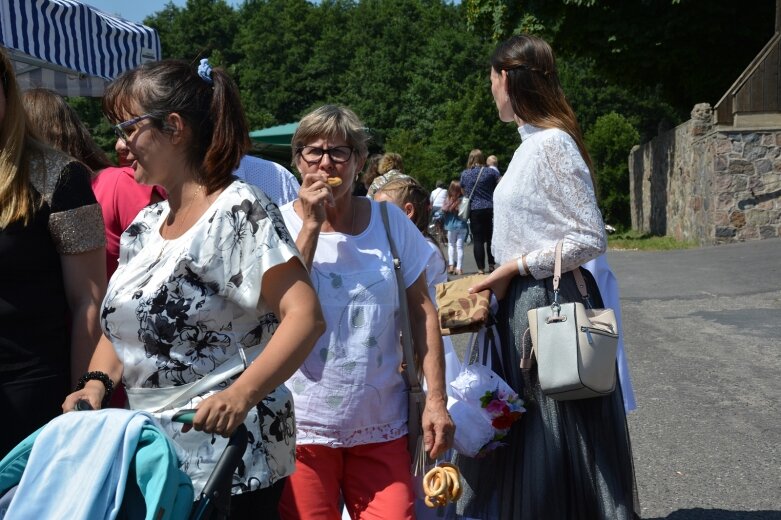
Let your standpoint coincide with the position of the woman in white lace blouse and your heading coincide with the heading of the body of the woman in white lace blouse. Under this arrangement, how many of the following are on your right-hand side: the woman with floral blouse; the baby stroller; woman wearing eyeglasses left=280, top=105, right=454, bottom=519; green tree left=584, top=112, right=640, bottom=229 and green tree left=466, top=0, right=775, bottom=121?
2

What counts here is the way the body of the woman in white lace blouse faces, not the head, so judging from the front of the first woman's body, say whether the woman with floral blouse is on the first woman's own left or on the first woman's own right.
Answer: on the first woman's own left

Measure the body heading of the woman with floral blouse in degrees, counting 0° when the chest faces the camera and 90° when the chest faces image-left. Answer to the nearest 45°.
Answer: approximately 45°

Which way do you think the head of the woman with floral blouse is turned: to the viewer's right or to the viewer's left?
to the viewer's left

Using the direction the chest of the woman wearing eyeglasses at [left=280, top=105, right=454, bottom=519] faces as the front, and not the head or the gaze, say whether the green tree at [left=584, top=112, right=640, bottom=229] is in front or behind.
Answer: behind

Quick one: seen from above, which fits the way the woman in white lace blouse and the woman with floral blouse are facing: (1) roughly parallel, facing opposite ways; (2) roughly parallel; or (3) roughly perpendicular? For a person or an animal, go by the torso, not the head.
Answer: roughly perpendicular

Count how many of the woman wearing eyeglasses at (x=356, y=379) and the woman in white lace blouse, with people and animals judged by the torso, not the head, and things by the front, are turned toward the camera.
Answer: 1

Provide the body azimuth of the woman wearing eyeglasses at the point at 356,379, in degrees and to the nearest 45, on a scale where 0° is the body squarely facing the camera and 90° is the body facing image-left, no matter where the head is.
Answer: approximately 0°

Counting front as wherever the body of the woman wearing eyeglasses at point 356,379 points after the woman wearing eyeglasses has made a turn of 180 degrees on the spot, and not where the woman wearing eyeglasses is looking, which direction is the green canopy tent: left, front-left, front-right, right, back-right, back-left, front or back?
front

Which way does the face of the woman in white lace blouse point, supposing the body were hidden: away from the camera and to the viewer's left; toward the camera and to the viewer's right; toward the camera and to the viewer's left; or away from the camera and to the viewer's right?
away from the camera and to the viewer's left
